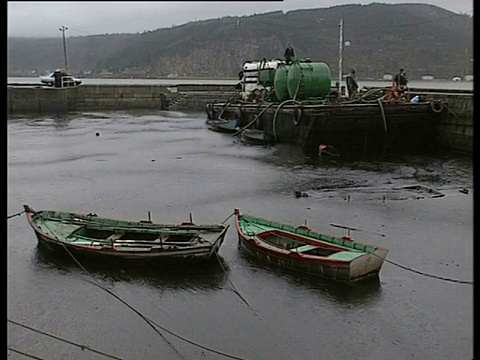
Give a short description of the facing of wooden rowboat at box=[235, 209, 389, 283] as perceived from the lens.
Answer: facing away from the viewer and to the left of the viewer

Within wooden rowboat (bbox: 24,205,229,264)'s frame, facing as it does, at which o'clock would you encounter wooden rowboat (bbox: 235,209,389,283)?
wooden rowboat (bbox: 235,209,389,283) is roughly at 7 o'clock from wooden rowboat (bbox: 24,205,229,264).

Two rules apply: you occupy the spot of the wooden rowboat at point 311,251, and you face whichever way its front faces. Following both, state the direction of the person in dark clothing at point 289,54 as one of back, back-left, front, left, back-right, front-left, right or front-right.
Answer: front-right

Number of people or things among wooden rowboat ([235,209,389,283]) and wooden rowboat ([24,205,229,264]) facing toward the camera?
0

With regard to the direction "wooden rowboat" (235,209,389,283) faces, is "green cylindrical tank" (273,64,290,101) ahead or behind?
ahead

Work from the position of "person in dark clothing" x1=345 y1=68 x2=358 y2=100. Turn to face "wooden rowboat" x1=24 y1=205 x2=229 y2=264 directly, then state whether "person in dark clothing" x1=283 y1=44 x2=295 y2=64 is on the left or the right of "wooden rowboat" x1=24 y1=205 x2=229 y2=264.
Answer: right

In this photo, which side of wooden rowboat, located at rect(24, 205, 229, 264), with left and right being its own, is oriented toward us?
left

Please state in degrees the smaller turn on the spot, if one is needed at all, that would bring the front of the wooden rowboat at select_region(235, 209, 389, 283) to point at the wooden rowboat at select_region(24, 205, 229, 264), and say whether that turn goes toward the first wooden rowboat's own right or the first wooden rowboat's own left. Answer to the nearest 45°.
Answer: approximately 45° to the first wooden rowboat's own left
